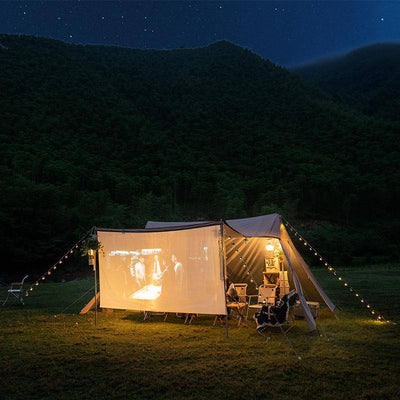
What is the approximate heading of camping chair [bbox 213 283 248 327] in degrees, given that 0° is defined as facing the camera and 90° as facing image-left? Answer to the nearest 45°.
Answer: approximately 45°

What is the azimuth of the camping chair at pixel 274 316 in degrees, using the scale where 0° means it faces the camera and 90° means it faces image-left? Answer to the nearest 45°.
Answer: approximately 90°

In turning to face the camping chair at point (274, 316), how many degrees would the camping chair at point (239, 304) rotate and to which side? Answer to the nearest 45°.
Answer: approximately 90° to its left

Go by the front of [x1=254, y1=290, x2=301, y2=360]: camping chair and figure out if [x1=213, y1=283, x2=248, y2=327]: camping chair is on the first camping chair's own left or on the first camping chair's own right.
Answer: on the first camping chair's own right
